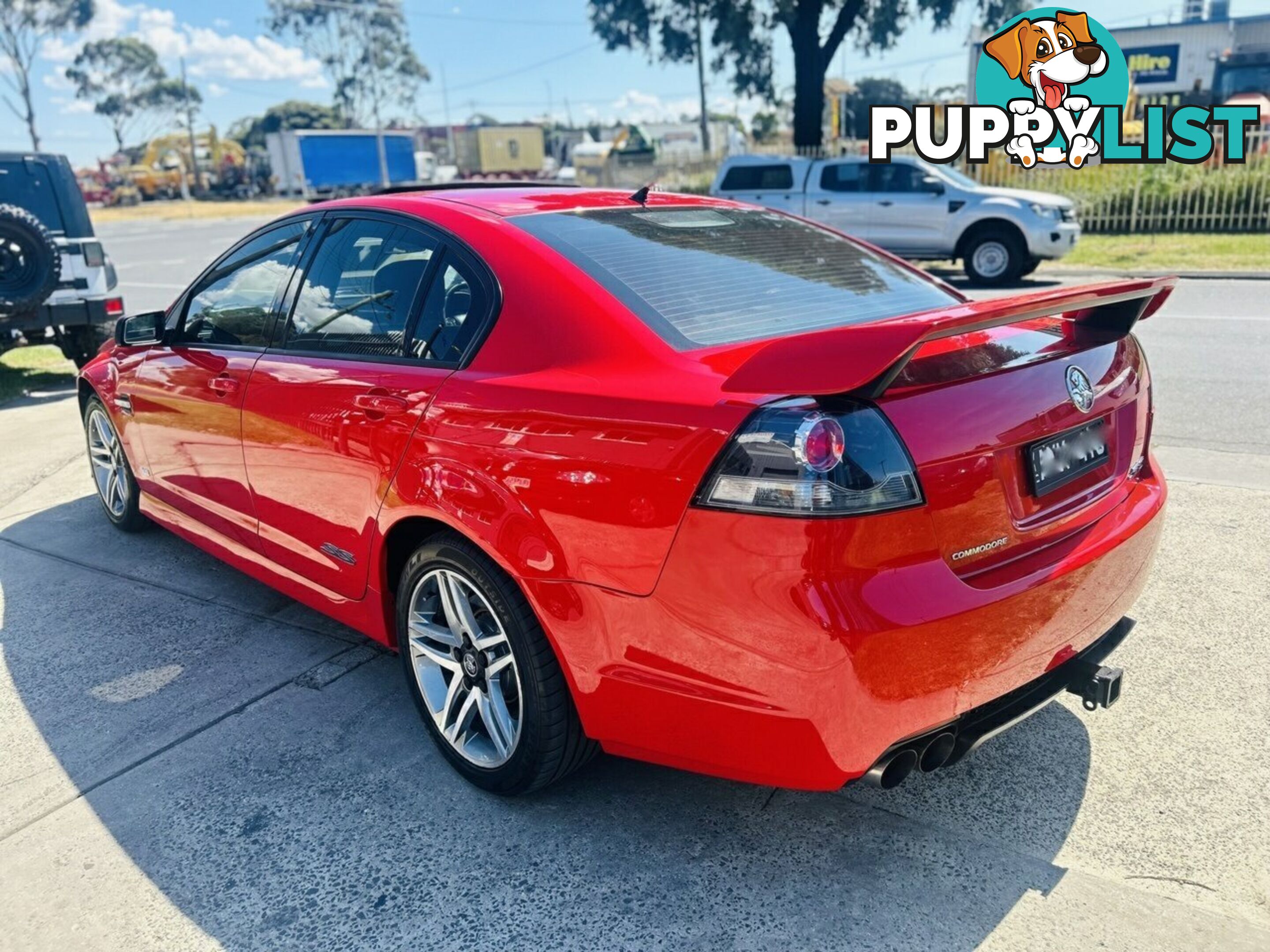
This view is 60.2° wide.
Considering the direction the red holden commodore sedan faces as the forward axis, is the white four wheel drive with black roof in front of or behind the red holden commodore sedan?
in front

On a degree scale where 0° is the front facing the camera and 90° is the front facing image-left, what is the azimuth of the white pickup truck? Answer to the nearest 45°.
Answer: approximately 270°

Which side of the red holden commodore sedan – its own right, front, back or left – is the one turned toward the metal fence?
right

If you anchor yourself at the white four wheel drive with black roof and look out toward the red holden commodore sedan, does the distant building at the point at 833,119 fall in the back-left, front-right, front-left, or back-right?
back-left

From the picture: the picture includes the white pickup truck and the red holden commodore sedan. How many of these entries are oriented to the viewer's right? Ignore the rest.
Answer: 1

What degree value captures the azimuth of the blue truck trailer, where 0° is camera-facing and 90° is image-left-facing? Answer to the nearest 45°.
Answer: approximately 225°

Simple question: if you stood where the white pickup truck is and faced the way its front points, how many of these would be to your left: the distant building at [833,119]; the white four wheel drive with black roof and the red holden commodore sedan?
1

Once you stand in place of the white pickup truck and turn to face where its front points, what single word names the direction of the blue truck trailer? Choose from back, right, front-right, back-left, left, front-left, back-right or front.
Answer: back-left

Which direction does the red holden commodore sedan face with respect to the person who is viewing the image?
facing away from the viewer and to the left of the viewer

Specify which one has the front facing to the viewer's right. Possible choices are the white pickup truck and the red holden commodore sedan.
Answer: the white pickup truck

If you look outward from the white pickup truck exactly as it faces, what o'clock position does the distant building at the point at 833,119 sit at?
The distant building is roughly at 9 o'clock from the white pickup truck.
